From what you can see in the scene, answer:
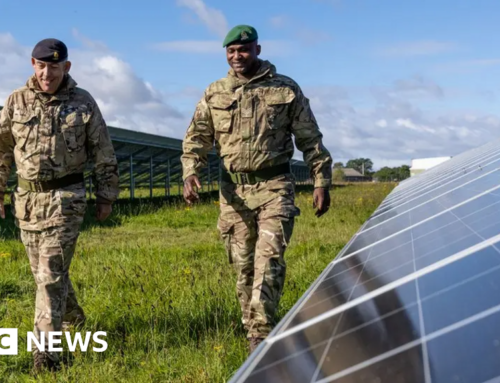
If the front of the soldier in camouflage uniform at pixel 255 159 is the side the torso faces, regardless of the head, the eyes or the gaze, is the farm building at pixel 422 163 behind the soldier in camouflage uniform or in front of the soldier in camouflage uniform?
behind

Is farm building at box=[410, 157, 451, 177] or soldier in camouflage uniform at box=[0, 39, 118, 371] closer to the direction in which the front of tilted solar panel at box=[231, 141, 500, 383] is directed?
the soldier in camouflage uniform

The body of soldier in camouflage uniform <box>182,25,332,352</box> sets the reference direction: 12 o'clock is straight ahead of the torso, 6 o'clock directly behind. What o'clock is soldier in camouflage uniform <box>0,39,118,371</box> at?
soldier in camouflage uniform <box>0,39,118,371</box> is roughly at 3 o'clock from soldier in camouflage uniform <box>182,25,332,352</box>.

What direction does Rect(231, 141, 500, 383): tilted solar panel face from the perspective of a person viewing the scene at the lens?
facing to the left of the viewer

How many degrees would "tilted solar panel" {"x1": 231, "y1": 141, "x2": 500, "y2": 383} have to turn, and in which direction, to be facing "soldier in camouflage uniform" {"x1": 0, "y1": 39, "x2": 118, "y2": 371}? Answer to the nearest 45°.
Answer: approximately 45° to its right

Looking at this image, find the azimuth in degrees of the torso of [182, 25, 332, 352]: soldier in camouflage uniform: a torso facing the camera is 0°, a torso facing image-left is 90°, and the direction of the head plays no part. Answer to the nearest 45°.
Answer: approximately 0°

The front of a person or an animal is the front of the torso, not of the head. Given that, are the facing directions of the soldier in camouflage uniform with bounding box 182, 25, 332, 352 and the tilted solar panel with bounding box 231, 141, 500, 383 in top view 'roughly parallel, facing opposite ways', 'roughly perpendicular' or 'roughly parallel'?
roughly perpendicular

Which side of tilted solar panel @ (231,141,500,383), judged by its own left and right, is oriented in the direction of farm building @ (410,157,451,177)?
right
